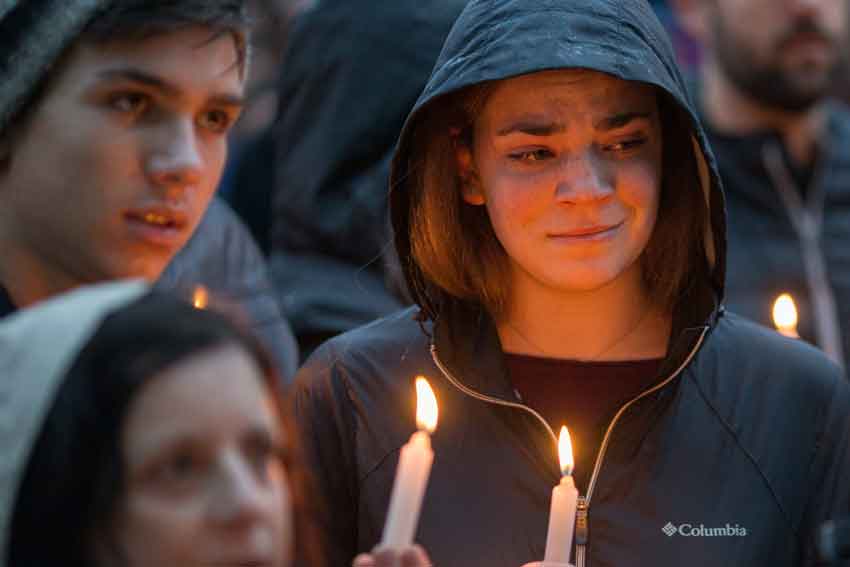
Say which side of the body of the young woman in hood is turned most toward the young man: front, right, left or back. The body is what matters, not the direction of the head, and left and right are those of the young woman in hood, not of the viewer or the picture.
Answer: right

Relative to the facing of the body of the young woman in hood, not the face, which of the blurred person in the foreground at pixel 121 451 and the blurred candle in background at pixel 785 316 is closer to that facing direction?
the blurred person in the foreground

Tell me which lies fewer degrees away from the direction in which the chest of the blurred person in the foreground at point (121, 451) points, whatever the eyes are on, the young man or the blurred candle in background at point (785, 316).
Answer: the blurred candle in background

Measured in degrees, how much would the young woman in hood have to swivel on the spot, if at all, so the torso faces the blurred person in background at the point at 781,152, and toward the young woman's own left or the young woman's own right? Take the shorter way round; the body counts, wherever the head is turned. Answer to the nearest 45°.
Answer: approximately 180°

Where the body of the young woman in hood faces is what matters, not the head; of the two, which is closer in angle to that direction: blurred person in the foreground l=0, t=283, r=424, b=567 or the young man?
the blurred person in the foreground

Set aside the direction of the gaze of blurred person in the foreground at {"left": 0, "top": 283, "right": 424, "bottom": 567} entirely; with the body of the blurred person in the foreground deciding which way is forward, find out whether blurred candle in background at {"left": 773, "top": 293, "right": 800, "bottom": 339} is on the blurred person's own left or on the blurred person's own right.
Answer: on the blurred person's own left

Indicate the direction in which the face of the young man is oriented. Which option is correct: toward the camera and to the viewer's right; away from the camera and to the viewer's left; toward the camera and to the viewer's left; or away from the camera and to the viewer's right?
toward the camera and to the viewer's right

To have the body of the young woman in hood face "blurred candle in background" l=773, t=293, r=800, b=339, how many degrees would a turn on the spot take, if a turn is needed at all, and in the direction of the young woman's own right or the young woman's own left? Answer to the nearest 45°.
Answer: approximately 135° to the young woman's own left

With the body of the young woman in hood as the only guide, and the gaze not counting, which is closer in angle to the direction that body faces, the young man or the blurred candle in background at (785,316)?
the young man

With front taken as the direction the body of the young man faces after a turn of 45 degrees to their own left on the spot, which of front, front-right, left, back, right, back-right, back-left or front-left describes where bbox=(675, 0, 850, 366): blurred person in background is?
front-left

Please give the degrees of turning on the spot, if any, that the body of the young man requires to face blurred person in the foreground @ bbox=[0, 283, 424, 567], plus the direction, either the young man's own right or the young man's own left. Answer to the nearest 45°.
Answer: approximately 45° to the young man's own right

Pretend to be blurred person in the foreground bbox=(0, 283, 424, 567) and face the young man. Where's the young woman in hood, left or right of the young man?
right
